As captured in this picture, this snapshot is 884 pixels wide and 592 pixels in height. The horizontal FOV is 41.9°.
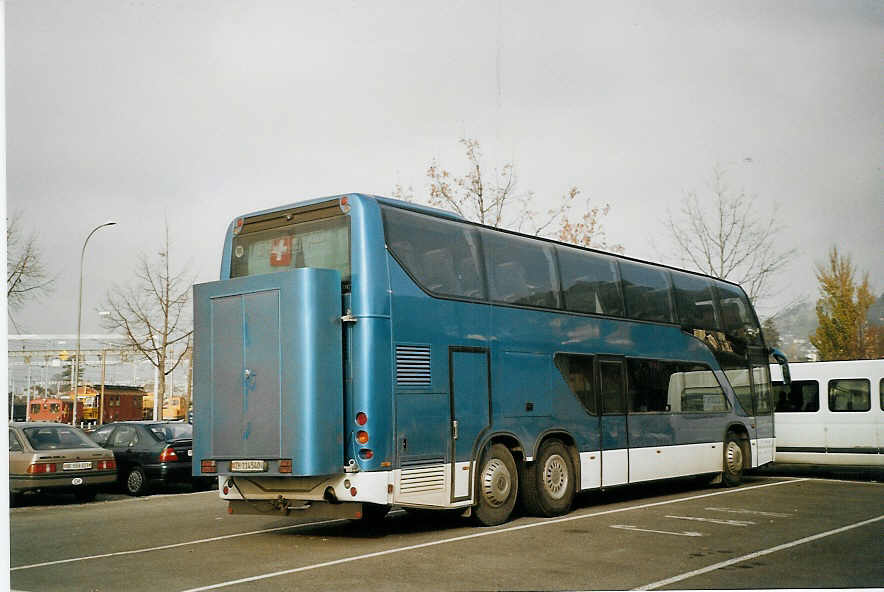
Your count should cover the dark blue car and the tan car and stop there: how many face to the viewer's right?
0

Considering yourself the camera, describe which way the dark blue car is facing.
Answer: facing away from the viewer and to the left of the viewer

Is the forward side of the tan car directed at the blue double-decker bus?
no

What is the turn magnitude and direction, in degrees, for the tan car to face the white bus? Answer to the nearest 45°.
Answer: approximately 135° to its right

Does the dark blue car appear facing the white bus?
no

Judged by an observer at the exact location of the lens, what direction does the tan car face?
facing away from the viewer and to the left of the viewer

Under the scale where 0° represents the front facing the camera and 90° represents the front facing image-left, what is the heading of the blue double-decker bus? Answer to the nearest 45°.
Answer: approximately 225°

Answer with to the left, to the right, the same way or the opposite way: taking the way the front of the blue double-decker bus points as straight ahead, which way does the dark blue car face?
to the left

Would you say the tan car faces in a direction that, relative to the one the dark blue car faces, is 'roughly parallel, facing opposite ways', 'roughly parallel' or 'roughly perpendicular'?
roughly parallel

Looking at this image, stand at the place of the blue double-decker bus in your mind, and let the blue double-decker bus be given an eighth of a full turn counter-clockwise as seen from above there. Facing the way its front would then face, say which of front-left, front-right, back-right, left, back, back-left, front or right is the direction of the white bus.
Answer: front-right

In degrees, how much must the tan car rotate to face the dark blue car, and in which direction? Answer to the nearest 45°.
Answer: approximately 90° to its right

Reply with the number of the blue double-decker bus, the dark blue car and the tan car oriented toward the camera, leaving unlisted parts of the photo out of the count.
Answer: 0

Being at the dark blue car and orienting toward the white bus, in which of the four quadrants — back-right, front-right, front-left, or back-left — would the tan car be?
back-right
